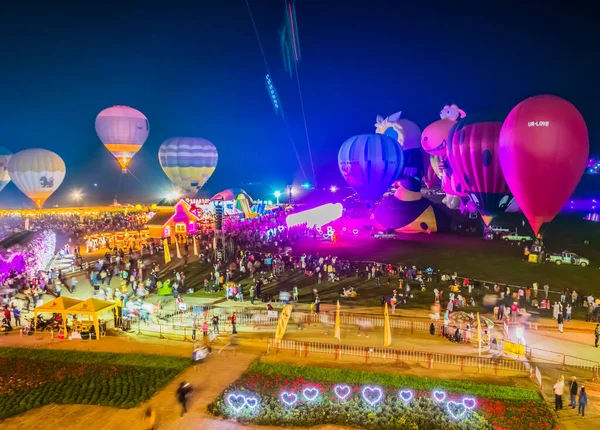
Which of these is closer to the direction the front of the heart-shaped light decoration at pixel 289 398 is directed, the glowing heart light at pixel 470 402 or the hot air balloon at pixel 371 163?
the glowing heart light

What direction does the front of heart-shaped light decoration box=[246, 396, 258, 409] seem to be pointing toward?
toward the camera

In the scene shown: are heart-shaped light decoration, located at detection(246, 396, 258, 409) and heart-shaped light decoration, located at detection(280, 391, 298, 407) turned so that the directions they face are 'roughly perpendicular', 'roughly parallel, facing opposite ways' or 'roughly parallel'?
roughly parallel

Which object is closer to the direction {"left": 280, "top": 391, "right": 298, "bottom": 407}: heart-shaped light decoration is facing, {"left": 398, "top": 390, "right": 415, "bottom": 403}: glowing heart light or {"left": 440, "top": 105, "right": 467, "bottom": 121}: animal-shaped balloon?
the glowing heart light

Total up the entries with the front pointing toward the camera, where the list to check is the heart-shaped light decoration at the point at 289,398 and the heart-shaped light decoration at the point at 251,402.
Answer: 2

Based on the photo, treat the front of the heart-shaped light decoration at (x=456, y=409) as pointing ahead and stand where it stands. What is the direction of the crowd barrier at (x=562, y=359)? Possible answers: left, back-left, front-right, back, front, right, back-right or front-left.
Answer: back-left

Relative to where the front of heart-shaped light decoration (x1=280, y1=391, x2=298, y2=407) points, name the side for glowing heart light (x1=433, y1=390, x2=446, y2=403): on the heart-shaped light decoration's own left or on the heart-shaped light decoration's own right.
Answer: on the heart-shaped light decoration's own left

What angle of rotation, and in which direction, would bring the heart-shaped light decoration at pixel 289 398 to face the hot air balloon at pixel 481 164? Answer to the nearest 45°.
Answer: approximately 135° to its left

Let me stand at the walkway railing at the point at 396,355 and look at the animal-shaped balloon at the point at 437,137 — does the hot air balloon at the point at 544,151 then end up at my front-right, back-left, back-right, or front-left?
front-right

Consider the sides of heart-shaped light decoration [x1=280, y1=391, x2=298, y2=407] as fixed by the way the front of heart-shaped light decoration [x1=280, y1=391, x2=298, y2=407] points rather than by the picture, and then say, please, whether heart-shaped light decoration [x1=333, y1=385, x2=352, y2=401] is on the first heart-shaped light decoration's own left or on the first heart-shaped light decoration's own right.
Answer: on the first heart-shaped light decoration's own left

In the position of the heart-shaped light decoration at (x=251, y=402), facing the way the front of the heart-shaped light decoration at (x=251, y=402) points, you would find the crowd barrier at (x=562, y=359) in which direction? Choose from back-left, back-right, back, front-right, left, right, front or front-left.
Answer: left

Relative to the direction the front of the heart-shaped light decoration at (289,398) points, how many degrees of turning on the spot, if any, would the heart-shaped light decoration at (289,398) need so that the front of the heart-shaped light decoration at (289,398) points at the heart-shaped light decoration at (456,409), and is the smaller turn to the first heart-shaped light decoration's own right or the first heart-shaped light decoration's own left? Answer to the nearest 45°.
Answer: approximately 90° to the first heart-shaped light decoration's own left

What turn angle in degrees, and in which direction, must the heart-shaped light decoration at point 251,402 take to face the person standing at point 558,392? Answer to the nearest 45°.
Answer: approximately 90° to its left

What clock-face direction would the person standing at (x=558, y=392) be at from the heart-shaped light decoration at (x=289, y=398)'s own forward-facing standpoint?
The person standing is roughly at 9 o'clock from the heart-shaped light decoration.

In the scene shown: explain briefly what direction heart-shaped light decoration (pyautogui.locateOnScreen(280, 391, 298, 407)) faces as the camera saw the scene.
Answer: facing the viewer

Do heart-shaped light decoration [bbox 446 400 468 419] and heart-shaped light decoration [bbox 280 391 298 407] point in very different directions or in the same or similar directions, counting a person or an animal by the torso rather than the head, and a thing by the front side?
same or similar directions

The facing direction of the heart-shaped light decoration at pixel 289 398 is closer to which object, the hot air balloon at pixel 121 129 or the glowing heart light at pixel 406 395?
the glowing heart light

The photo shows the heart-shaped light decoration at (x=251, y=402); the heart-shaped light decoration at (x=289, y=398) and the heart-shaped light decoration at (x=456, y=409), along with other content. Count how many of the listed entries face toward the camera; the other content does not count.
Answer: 3
